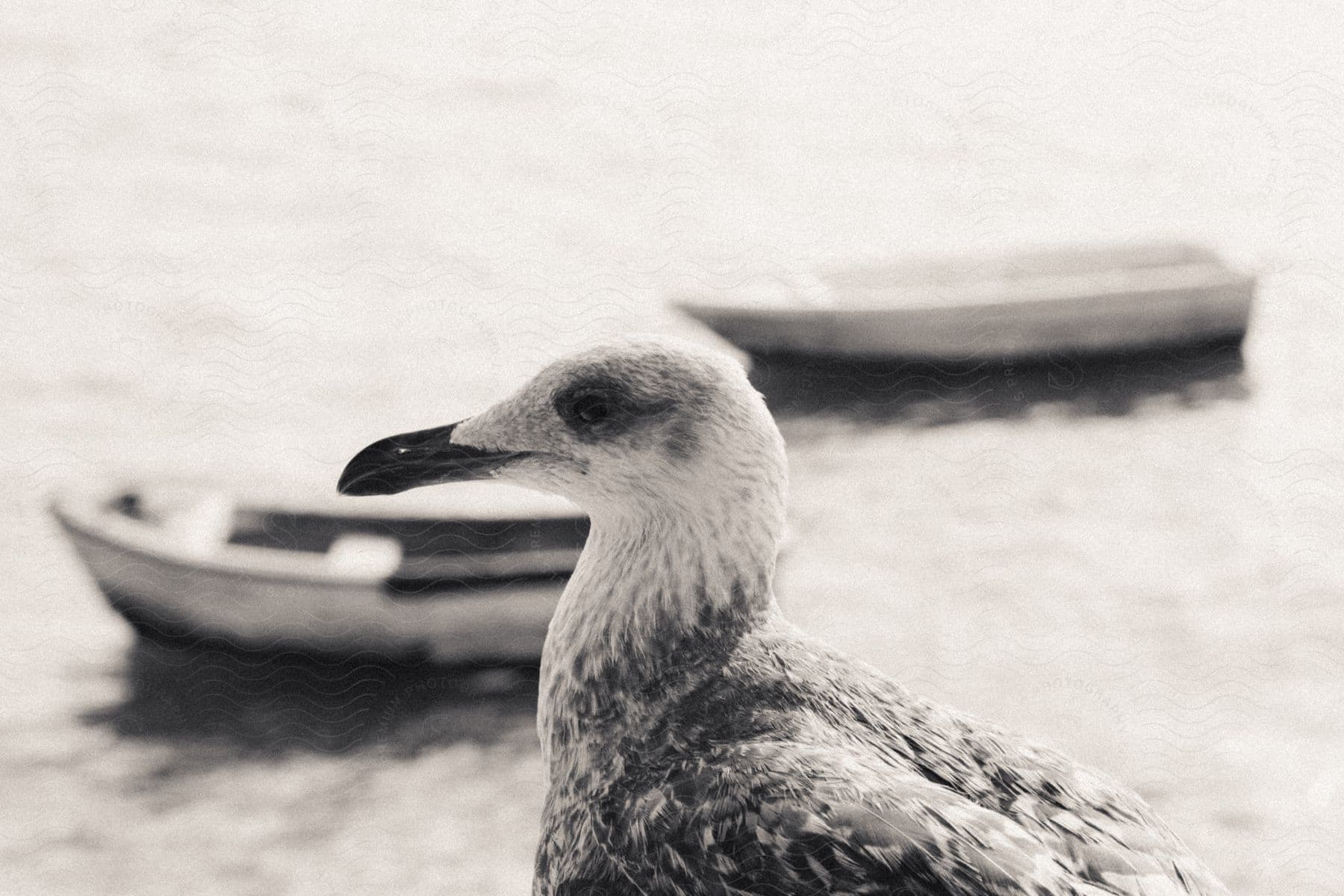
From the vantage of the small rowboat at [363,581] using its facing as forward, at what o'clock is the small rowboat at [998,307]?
the small rowboat at [998,307] is roughly at 5 o'clock from the small rowboat at [363,581].

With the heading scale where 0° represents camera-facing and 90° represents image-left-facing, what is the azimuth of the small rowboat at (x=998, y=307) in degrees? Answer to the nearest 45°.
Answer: approximately 90°

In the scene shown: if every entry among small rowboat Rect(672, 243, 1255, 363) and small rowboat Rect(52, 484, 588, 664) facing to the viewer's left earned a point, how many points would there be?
2

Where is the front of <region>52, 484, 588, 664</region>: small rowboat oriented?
to the viewer's left

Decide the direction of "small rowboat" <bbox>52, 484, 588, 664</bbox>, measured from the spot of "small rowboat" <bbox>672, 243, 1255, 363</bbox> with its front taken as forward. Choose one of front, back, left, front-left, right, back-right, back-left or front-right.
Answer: front-left
